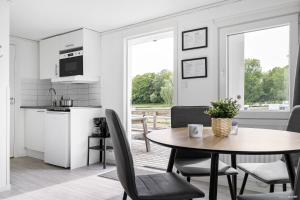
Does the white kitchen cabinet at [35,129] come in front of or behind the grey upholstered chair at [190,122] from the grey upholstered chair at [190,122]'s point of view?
behind

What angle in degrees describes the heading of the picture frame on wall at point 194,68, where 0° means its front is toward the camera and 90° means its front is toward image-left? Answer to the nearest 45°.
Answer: approximately 45°

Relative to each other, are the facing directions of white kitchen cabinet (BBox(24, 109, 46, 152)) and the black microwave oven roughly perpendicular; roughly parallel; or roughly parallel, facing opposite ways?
roughly parallel

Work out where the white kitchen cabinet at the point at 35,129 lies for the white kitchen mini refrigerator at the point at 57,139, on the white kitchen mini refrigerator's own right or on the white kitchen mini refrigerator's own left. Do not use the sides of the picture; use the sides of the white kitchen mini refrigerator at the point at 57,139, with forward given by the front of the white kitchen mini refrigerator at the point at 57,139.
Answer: on the white kitchen mini refrigerator's own right

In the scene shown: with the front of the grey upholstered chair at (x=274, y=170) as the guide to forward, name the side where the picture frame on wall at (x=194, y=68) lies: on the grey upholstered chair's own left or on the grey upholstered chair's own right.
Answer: on the grey upholstered chair's own right

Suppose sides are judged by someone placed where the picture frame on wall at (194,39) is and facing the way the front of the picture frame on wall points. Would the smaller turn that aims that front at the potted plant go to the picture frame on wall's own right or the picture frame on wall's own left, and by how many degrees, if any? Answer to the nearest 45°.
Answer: approximately 45° to the picture frame on wall's own left

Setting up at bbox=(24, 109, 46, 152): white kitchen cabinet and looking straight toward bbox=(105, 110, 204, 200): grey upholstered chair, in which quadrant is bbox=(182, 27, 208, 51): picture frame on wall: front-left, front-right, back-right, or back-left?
front-left

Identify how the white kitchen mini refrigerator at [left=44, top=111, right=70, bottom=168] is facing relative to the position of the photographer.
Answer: facing the viewer and to the left of the viewer

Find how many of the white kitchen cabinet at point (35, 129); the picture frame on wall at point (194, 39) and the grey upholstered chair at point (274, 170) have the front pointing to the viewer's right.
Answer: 0

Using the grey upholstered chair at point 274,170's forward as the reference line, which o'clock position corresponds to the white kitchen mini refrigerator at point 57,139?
The white kitchen mini refrigerator is roughly at 2 o'clock from the grey upholstered chair.

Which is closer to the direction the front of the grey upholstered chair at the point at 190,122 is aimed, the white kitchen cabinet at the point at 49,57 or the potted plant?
the potted plant

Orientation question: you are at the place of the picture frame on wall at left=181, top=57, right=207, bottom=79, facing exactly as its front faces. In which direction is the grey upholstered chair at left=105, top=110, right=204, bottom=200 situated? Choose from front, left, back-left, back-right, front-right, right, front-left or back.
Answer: front-left

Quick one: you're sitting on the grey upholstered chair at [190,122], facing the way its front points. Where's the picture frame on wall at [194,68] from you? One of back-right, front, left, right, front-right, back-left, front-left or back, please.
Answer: back-left

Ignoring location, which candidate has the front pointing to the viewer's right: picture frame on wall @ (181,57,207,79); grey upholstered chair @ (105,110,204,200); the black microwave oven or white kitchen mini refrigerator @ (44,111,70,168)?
the grey upholstered chair

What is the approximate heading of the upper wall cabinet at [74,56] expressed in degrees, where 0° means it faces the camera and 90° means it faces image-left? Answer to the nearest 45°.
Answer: approximately 45°

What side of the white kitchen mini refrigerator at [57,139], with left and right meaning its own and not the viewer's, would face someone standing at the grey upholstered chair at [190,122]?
left

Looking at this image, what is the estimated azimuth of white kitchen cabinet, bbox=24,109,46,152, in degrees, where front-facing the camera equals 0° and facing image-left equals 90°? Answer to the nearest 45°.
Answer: approximately 45°
